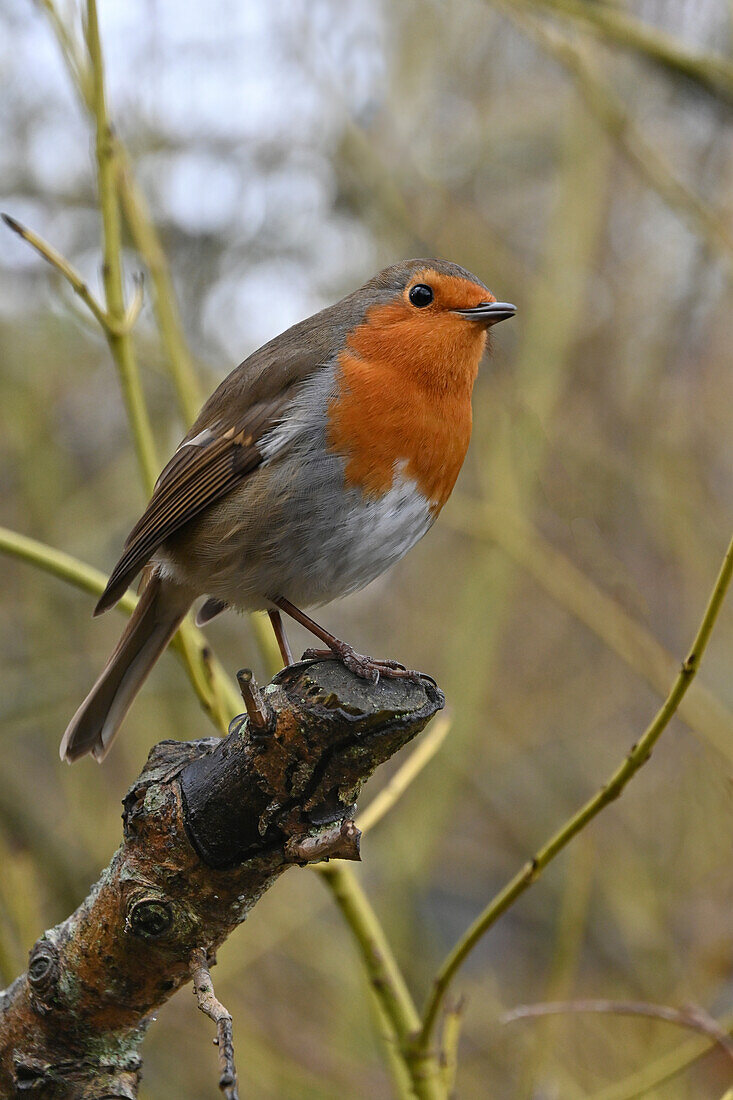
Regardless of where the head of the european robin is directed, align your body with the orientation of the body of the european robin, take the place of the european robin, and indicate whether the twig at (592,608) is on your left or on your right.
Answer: on your left

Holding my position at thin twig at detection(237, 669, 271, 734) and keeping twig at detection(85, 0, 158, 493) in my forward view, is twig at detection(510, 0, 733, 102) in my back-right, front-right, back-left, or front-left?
front-right

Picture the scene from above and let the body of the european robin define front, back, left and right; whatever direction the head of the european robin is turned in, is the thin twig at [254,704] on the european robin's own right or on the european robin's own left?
on the european robin's own right

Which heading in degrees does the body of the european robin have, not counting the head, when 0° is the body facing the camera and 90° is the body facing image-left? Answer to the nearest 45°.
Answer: approximately 270°
